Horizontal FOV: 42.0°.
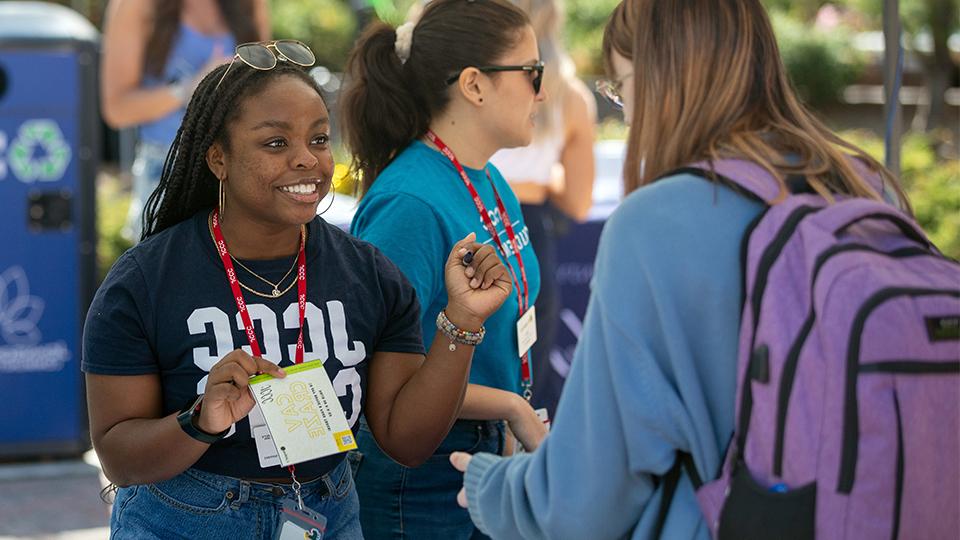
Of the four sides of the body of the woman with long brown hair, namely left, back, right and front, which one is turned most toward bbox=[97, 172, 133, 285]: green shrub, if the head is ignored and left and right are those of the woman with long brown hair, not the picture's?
front

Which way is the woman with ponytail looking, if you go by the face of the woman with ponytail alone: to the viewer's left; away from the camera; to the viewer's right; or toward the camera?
to the viewer's right

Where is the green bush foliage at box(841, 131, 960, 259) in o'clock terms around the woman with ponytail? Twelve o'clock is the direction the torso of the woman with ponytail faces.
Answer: The green bush foliage is roughly at 10 o'clock from the woman with ponytail.

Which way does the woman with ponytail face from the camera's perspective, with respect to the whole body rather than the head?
to the viewer's right

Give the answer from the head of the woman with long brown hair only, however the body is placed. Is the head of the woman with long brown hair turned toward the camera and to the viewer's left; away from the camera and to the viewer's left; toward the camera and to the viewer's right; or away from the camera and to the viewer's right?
away from the camera and to the viewer's left

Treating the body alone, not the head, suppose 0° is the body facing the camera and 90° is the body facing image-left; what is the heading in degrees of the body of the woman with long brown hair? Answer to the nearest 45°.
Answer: approximately 135°

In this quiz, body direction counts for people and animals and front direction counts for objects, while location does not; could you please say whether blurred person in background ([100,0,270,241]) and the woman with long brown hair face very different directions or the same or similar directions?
very different directions
